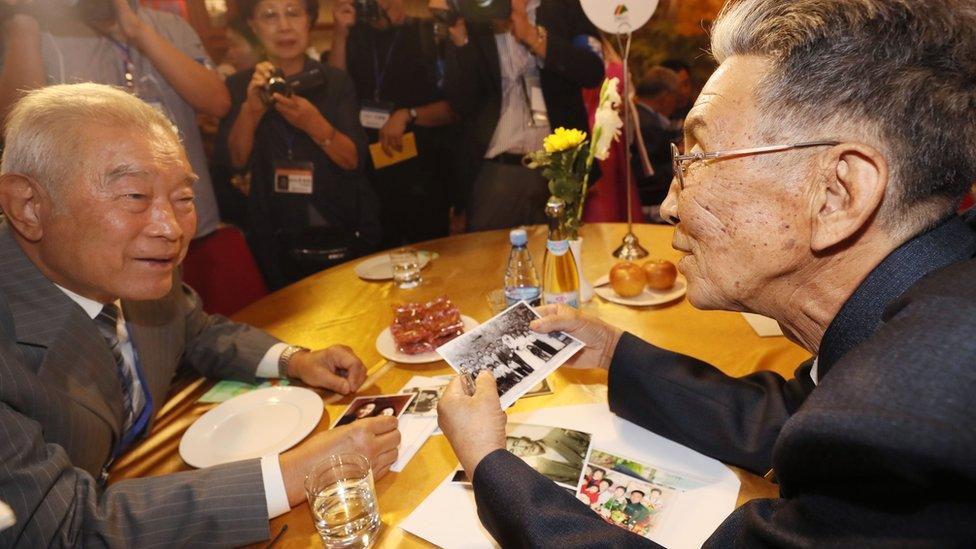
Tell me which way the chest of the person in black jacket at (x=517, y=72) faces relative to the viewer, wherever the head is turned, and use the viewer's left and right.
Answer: facing the viewer

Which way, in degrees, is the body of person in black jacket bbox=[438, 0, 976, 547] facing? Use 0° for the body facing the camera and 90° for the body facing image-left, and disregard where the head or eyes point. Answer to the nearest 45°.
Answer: approximately 90°

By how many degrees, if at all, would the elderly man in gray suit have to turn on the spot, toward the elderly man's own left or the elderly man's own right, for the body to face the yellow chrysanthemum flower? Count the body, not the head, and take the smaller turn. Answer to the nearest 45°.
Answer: approximately 45° to the elderly man's own left

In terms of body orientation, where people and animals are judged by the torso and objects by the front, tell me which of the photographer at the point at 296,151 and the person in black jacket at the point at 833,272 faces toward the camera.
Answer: the photographer

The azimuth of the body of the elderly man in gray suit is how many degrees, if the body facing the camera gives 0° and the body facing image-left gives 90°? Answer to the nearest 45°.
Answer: approximately 315°

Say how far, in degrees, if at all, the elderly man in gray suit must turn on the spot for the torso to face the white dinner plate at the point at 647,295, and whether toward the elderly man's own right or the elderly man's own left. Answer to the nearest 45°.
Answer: approximately 45° to the elderly man's own left

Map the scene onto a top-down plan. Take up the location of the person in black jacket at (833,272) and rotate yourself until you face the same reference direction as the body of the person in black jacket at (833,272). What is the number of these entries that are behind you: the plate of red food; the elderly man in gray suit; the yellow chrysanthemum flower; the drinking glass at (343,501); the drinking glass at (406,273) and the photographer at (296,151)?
0

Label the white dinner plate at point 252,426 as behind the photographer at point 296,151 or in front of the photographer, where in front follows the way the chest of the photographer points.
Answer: in front

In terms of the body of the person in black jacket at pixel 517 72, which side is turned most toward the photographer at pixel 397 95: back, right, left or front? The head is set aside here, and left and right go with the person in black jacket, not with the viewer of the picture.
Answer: right

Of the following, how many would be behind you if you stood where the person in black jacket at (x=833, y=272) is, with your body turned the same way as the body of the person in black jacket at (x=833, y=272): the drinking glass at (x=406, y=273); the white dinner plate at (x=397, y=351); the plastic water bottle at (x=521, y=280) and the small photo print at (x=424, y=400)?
0

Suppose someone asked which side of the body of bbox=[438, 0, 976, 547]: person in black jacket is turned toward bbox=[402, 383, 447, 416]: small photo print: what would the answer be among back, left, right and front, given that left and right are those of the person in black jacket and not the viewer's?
front

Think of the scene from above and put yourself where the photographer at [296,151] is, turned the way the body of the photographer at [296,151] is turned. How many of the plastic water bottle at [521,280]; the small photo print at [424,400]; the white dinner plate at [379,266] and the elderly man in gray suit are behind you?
0

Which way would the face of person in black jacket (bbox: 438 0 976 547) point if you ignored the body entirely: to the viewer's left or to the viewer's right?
to the viewer's left

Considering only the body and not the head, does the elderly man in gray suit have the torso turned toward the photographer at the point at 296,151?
no

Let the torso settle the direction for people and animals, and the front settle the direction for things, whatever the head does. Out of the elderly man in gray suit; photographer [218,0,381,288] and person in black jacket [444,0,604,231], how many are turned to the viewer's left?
0

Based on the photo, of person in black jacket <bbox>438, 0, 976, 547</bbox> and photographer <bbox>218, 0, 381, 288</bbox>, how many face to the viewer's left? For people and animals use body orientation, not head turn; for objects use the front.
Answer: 1

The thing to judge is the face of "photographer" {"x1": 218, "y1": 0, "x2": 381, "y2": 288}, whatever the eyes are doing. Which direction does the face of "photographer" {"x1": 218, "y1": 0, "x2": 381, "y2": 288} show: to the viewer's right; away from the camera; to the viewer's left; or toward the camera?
toward the camera

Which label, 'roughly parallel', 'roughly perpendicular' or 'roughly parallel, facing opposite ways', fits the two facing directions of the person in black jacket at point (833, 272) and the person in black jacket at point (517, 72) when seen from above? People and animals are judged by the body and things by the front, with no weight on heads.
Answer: roughly perpendicular

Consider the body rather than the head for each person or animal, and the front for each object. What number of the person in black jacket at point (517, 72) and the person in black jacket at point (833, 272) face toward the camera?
1
